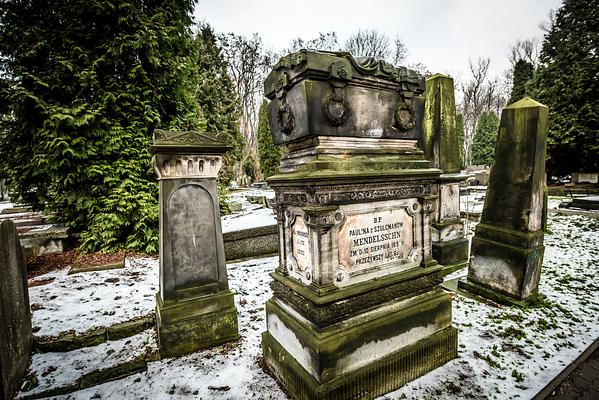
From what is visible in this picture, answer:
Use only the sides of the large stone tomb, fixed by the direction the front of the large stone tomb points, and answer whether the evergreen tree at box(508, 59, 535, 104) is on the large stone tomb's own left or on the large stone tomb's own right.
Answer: on the large stone tomb's own left

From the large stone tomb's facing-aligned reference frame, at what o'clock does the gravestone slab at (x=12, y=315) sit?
The gravestone slab is roughly at 4 o'clock from the large stone tomb.

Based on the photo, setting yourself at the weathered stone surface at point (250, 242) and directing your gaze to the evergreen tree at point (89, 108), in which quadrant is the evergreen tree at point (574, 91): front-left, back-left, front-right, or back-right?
back-right

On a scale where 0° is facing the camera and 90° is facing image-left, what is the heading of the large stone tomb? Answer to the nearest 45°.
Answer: approximately 315°

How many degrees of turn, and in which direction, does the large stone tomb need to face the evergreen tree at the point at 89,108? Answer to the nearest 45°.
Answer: approximately 180°

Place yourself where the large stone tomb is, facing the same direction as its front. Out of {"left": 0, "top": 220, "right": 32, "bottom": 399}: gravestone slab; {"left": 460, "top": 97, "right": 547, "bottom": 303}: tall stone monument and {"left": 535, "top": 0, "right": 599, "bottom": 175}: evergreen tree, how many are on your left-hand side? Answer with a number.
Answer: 2

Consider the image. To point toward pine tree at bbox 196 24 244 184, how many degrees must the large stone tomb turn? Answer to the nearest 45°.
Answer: approximately 180°

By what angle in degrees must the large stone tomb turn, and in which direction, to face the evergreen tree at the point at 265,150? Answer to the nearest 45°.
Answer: approximately 135° to its left

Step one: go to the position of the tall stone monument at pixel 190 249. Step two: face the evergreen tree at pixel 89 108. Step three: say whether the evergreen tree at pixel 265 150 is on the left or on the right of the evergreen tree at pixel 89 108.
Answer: right
